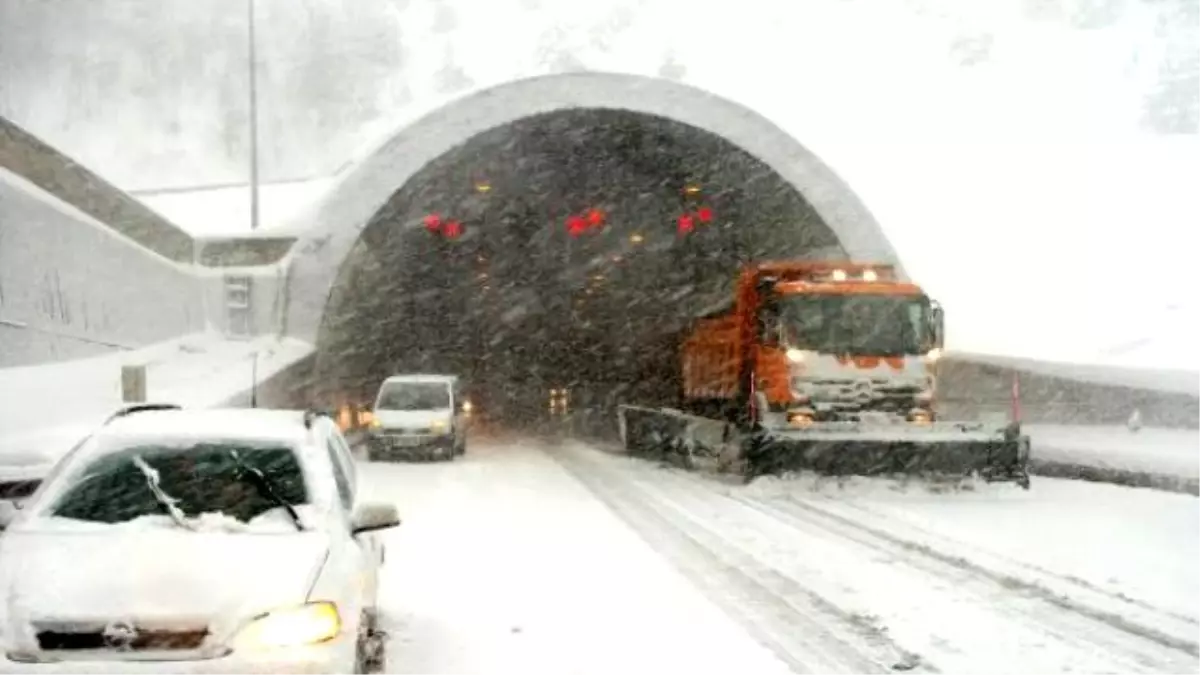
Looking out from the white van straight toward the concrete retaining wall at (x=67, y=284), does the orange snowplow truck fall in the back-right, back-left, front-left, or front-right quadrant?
back-left

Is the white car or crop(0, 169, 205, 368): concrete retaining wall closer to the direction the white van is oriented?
the white car

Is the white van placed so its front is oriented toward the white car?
yes

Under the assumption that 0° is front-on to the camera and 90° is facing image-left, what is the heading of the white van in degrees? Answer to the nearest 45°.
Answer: approximately 0°

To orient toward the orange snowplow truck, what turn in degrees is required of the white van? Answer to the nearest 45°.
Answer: approximately 45° to its left

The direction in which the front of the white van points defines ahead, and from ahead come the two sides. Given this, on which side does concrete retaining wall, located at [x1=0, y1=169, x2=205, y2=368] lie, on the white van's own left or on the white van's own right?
on the white van's own right

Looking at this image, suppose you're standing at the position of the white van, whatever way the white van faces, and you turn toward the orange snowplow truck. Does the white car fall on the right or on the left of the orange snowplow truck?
right
